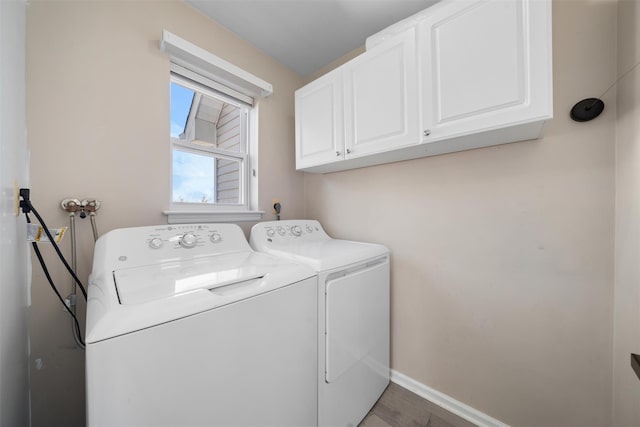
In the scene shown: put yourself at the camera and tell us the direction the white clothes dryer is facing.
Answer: facing the viewer and to the right of the viewer

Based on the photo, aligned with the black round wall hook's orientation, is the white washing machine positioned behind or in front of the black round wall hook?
in front

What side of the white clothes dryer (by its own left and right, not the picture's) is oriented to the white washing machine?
right

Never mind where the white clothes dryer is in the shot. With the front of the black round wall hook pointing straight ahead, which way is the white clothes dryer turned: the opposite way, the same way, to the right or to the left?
to the left

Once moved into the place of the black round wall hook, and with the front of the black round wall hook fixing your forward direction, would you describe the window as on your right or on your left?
on your right

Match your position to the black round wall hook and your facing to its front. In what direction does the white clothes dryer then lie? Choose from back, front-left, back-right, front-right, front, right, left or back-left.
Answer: front-right

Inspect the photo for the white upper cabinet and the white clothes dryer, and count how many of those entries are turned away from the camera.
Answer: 0

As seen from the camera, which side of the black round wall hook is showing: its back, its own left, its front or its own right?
front
